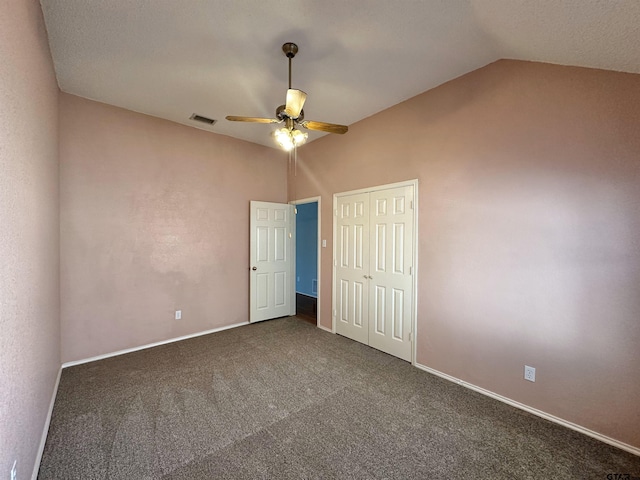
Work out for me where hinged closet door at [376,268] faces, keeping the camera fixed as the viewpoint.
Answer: facing the viewer and to the left of the viewer

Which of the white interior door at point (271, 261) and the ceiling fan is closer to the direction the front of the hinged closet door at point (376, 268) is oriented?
the ceiling fan

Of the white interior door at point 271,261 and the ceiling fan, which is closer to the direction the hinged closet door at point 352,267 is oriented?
the ceiling fan

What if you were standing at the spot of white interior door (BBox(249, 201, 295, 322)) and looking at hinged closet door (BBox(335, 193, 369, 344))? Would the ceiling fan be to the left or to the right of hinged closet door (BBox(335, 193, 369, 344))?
right

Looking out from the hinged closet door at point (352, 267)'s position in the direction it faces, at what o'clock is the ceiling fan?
The ceiling fan is roughly at 11 o'clock from the hinged closet door.

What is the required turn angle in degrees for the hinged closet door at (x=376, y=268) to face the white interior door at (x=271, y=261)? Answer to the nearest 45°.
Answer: approximately 90° to its right

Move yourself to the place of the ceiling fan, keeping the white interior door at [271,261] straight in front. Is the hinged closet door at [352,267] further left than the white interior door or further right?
right

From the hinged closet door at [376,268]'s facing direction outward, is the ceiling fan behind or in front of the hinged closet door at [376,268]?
in front
